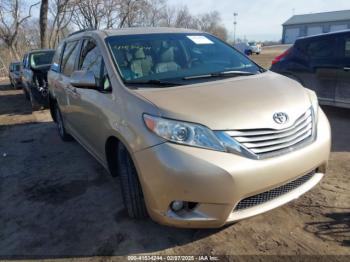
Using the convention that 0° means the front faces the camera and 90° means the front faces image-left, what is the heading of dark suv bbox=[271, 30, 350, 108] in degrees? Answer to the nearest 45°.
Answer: approximately 270°

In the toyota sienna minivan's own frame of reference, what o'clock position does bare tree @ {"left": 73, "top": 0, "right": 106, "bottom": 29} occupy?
The bare tree is roughly at 7 o'clock from the toyota sienna minivan.

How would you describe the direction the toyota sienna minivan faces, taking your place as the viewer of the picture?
facing the viewer and to the right of the viewer

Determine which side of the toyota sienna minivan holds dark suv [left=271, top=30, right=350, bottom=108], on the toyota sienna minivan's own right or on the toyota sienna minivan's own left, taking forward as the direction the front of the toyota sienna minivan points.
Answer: on the toyota sienna minivan's own left

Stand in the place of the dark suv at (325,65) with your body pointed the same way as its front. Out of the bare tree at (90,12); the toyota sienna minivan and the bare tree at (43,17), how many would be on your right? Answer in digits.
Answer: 1

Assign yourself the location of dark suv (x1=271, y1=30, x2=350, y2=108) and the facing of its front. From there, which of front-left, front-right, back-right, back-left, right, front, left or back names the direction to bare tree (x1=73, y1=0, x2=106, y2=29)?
back-left

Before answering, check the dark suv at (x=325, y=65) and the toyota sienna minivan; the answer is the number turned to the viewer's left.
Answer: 0

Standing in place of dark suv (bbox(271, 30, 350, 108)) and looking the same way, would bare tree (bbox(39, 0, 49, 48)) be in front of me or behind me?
behind

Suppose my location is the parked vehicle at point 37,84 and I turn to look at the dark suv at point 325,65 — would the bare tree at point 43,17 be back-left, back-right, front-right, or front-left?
back-left

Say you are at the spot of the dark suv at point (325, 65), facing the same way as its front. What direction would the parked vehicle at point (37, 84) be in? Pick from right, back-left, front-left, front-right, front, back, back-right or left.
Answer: back

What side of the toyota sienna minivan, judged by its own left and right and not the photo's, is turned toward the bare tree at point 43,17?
back
